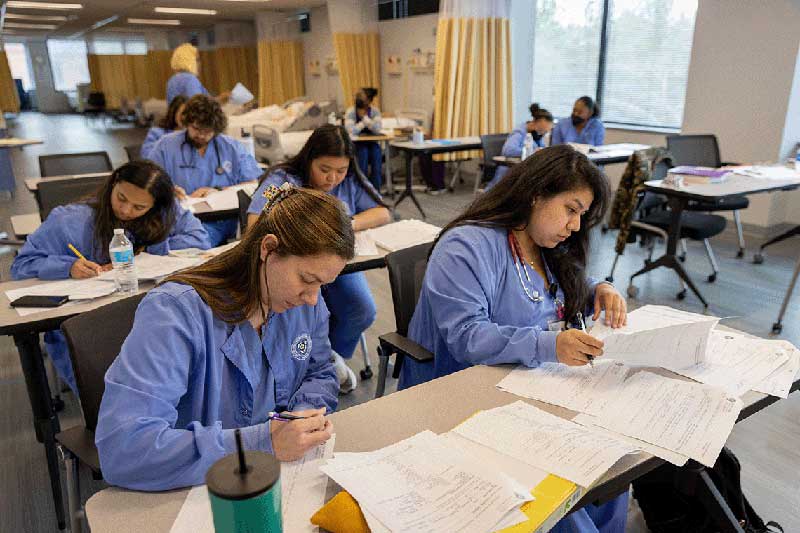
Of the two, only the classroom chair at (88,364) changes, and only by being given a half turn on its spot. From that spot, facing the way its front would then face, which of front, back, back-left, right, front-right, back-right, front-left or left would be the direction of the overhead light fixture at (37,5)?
front-right

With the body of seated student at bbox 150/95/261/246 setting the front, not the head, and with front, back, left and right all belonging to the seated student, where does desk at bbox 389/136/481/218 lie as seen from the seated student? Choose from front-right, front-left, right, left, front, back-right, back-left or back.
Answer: back-left

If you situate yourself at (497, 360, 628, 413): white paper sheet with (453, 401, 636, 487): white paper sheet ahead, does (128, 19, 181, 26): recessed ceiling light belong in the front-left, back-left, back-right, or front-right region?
back-right

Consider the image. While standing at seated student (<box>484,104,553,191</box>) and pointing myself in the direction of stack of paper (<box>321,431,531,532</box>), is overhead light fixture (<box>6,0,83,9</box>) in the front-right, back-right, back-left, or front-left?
back-right

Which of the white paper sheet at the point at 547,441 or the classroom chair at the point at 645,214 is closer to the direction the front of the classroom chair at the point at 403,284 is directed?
the white paper sheet

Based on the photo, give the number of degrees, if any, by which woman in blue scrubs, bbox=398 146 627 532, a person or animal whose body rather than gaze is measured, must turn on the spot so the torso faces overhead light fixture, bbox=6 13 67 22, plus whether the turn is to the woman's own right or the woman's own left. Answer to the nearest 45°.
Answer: approximately 180°

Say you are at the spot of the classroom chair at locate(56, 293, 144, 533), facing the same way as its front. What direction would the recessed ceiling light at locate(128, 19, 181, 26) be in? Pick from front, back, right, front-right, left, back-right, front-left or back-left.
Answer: back-left

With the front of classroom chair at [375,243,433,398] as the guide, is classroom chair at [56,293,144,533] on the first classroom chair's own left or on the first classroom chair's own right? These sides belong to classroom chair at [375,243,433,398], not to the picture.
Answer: on the first classroom chair's own right

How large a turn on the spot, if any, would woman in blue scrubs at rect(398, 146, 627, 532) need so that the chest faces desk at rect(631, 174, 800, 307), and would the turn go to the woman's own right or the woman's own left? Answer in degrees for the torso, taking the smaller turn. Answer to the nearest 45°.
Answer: approximately 90° to the woman's own left

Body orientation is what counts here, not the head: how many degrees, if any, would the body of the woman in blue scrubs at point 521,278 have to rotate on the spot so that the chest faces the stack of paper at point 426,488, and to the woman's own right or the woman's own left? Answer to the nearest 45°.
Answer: approximately 45° to the woman's own right

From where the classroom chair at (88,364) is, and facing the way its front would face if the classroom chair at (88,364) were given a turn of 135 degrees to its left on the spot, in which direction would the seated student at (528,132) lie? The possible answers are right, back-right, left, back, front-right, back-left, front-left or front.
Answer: front-right

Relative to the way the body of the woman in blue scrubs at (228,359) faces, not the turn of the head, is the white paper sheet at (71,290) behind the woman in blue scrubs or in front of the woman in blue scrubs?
behind

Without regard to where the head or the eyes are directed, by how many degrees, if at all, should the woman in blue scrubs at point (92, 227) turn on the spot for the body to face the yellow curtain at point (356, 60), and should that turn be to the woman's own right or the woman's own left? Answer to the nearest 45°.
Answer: approximately 90° to the woman's own left

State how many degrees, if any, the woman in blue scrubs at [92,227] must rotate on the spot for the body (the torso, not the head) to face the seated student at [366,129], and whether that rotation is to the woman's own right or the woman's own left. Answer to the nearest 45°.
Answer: approximately 90° to the woman's own left

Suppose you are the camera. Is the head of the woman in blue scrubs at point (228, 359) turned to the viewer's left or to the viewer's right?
to the viewer's right

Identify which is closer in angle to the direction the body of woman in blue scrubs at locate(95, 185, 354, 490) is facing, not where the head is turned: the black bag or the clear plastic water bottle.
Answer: the black bag
